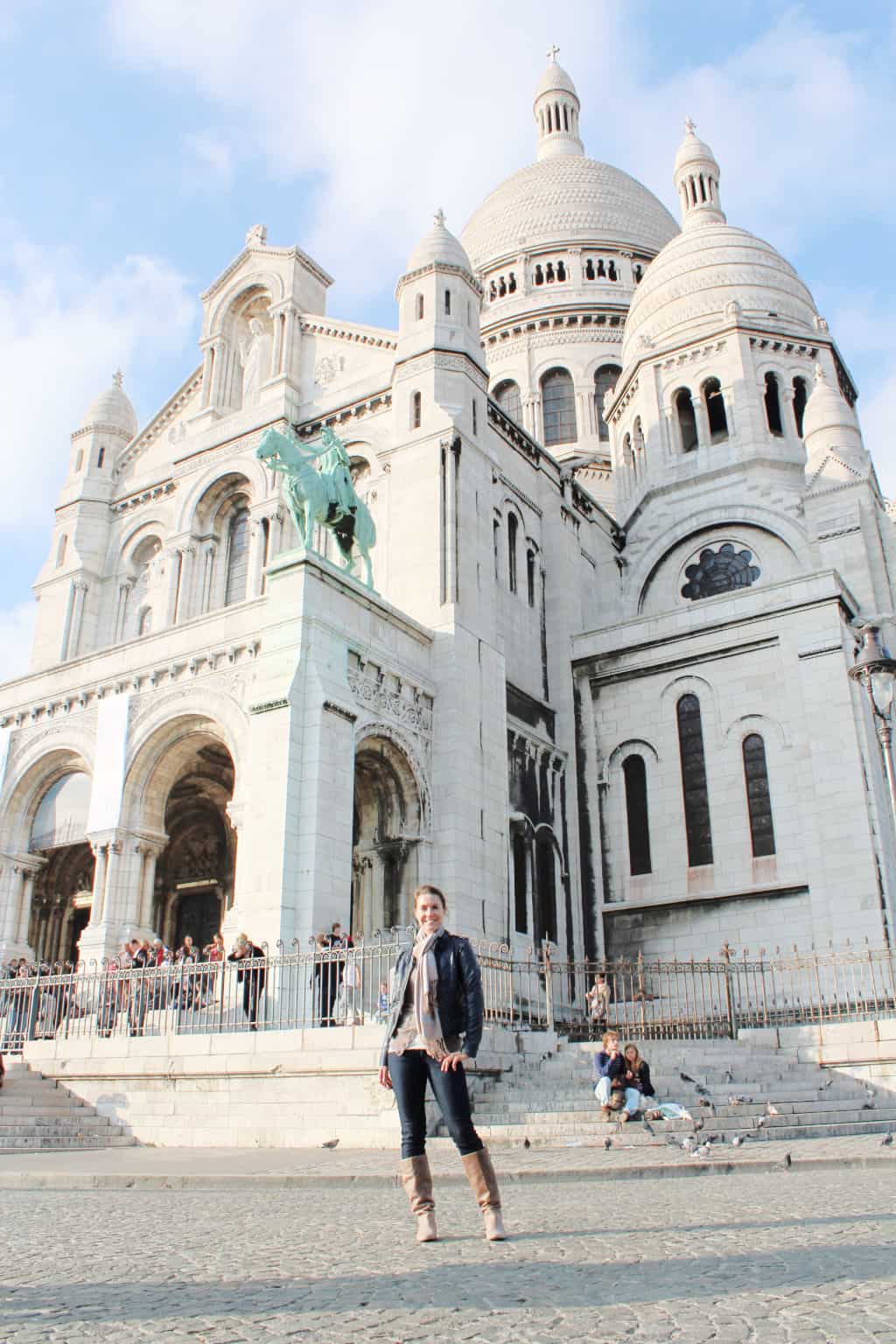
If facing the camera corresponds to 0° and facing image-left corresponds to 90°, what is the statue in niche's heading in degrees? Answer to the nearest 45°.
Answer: approximately 45°

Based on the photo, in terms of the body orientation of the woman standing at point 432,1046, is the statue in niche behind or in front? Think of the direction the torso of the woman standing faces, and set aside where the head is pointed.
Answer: behind

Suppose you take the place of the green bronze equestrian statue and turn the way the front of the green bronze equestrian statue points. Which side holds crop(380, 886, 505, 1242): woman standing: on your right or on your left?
on your left

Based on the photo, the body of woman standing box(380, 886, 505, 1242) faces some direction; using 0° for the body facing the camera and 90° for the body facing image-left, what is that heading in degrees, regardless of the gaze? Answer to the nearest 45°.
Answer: approximately 0°

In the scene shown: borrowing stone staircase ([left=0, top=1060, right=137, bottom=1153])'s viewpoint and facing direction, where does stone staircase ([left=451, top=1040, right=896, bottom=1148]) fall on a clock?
stone staircase ([left=451, top=1040, right=896, bottom=1148]) is roughly at 10 o'clock from stone staircase ([left=0, top=1060, right=137, bottom=1153]).

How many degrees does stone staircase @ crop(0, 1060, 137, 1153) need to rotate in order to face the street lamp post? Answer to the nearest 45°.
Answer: approximately 90° to its left

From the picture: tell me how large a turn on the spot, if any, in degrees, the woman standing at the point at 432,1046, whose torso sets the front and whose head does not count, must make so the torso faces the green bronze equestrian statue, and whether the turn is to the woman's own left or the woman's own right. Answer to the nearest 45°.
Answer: approximately 180°

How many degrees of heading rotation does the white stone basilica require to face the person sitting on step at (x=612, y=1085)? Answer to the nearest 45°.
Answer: approximately 45° to its left

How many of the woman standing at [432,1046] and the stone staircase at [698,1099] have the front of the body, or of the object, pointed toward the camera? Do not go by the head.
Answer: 2
